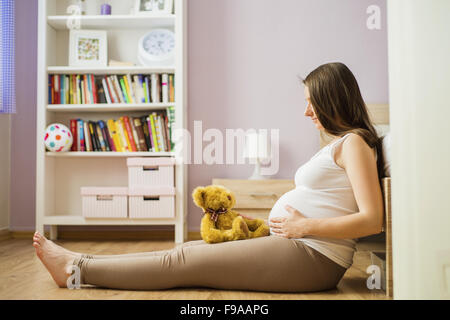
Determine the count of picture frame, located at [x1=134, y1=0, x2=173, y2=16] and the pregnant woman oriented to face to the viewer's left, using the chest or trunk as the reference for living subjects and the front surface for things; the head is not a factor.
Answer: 1

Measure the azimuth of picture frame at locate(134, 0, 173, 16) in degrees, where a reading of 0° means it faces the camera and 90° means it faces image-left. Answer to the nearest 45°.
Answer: approximately 0°

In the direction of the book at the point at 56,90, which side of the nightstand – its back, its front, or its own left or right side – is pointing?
right

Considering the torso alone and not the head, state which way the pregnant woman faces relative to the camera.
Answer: to the viewer's left

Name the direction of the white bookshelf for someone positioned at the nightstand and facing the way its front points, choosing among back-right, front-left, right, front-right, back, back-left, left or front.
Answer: right

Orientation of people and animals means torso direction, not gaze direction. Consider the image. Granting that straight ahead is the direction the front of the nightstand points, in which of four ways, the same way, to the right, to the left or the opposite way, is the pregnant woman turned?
to the right

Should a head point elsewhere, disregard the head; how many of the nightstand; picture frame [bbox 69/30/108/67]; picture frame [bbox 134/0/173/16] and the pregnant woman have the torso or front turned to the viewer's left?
1

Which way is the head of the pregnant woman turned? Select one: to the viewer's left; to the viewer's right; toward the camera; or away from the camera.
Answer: to the viewer's left

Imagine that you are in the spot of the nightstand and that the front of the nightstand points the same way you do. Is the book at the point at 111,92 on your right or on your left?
on your right

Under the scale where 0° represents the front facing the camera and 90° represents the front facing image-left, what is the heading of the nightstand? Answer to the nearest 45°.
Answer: approximately 0°
